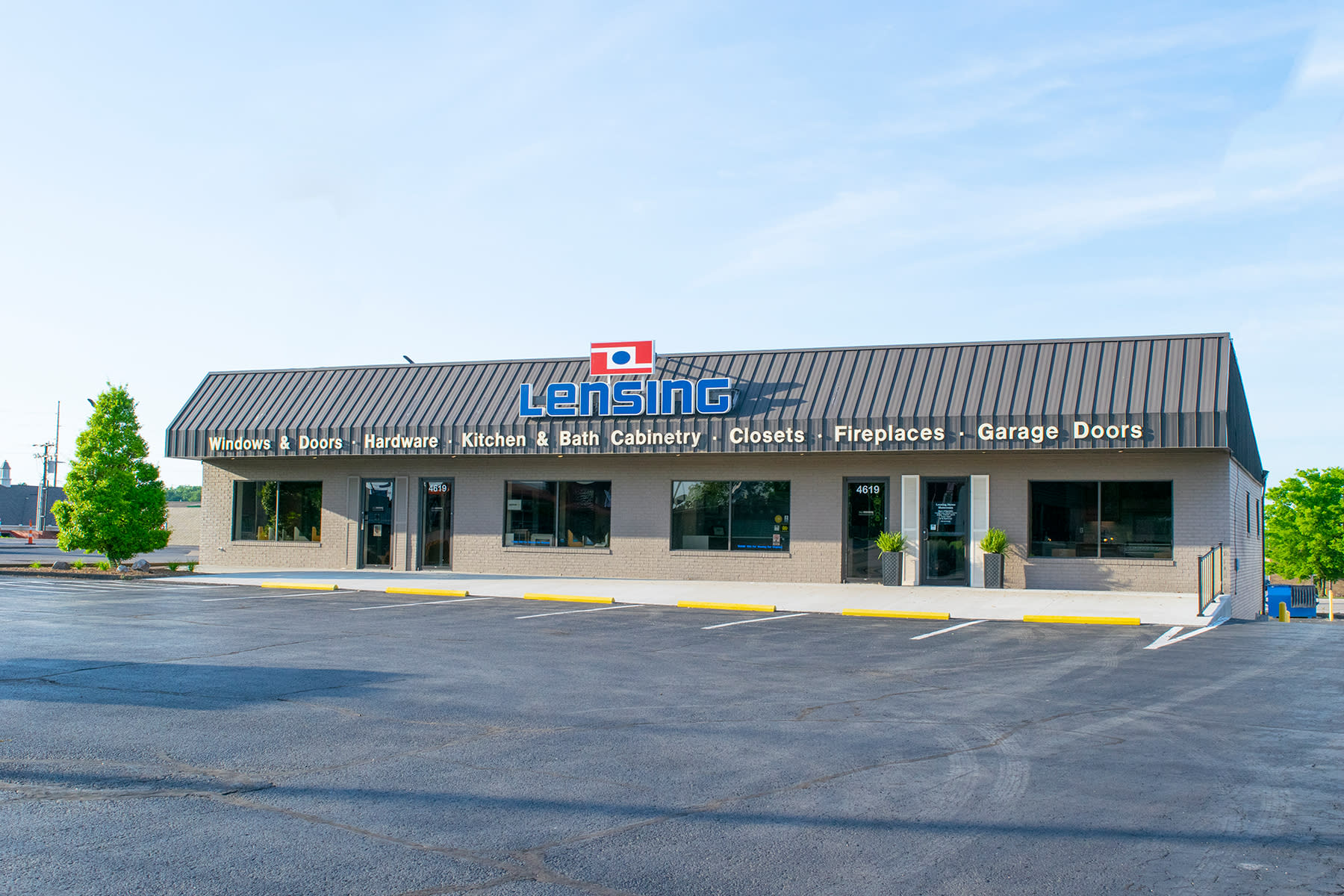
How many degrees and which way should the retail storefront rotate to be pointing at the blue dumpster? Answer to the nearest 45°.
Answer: approximately 135° to its left

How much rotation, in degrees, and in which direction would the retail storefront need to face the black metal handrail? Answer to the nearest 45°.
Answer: approximately 90° to its left

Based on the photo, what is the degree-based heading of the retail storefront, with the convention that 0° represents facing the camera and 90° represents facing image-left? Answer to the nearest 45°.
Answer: approximately 0°

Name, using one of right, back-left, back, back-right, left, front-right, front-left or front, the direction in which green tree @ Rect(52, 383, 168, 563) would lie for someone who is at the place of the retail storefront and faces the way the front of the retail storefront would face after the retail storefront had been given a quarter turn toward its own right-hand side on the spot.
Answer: front
